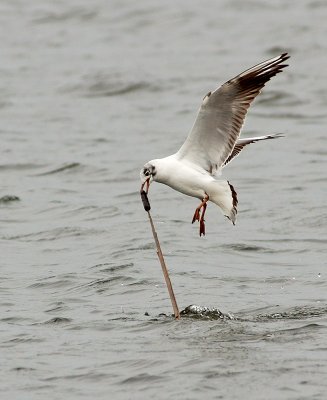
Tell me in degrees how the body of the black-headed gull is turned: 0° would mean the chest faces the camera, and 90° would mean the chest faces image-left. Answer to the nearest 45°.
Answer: approximately 90°
